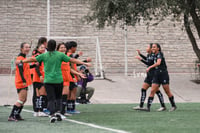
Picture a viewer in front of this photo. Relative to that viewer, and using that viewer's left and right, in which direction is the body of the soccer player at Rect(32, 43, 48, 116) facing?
facing the viewer and to the right of the viewer

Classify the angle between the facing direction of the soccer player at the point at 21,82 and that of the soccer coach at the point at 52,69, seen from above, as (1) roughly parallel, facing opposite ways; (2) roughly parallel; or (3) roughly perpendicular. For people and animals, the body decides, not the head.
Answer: roughly perpendicular

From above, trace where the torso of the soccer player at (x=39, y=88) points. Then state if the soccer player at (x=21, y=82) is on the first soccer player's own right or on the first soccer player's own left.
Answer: on the first soccer player's own right

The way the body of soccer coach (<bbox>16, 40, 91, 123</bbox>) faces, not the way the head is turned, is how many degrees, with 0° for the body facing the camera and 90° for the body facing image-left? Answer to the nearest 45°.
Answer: approximately 180°

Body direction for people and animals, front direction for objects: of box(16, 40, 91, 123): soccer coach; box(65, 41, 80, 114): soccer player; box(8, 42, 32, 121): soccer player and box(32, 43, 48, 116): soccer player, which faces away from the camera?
box(16, 40, 91, 123): soccer coach
